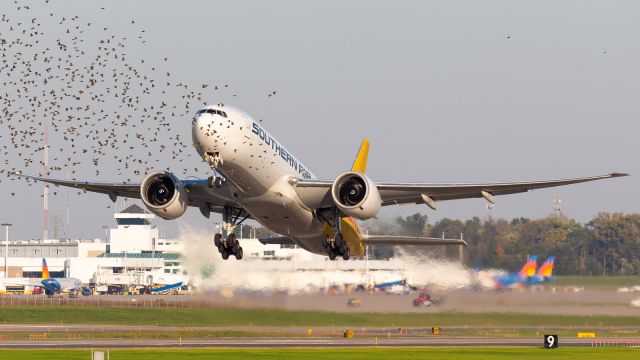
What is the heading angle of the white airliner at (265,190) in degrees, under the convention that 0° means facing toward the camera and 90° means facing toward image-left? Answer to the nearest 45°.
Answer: approximately 0°
